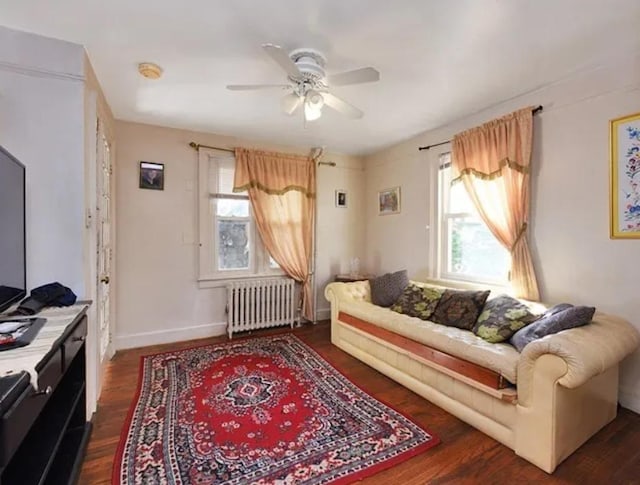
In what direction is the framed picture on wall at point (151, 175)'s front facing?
toward the camera

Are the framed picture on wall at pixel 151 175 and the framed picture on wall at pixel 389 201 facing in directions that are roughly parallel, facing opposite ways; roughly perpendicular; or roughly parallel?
roughly perpendicular

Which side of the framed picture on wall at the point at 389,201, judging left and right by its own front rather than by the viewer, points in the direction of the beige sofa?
left

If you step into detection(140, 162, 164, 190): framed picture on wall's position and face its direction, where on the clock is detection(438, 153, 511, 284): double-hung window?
The double-hung window is roughly at 10 o'clock from the framed picture on wall.

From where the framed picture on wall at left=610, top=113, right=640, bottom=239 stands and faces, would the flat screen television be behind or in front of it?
in front

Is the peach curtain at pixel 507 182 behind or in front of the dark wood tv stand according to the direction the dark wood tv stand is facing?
in front

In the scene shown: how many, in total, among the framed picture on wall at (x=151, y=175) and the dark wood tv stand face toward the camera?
1

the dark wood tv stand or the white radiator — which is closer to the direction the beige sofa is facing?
the dark wood tv stand

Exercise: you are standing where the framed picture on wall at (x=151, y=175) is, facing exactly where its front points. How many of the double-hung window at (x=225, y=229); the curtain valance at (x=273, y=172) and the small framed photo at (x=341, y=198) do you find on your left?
3

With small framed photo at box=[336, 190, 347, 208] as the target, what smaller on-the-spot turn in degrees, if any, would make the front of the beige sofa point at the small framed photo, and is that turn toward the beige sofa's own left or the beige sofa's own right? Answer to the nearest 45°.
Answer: approximately 90° to the beige sofa's own right

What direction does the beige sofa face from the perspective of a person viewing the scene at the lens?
facing the viewer and to the left of the viewer

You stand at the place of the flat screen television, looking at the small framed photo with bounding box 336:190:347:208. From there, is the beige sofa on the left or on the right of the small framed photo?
right
